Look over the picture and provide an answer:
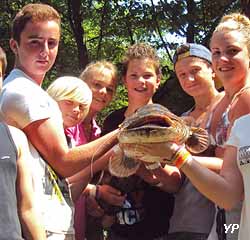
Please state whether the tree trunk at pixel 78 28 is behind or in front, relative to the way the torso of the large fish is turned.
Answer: behind

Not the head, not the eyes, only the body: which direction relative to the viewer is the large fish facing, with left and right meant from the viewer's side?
facing the viewer
